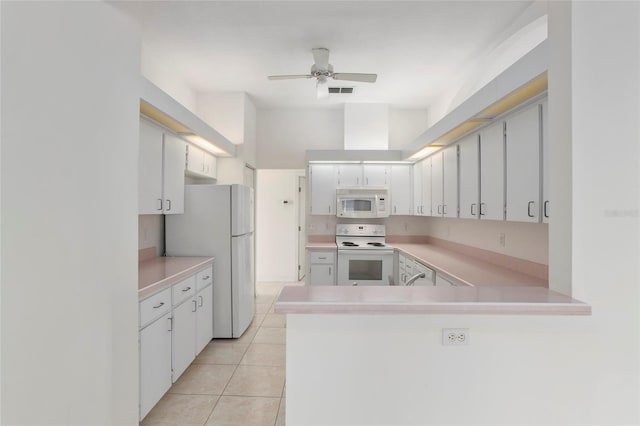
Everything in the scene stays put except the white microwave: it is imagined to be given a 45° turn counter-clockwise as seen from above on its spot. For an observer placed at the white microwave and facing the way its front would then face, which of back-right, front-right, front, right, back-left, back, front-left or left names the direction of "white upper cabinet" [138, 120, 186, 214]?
right

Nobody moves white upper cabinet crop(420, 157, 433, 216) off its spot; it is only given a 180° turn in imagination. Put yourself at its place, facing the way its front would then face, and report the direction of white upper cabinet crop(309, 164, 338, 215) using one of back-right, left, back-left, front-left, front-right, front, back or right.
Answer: back

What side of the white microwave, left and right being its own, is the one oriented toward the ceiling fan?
front

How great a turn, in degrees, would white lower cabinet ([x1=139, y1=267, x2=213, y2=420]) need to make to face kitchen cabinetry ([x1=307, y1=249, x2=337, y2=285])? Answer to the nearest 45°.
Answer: approximately 90° to its left

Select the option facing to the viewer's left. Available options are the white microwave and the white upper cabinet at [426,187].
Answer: the white upper cabinet

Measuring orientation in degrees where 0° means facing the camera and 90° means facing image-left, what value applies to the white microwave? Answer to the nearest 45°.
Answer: approximately 0°

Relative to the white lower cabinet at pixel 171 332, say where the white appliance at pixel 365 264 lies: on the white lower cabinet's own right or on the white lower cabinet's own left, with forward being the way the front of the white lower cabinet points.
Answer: on the white lower cabinet's own left

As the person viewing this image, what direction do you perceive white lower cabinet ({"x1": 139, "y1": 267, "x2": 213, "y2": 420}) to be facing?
facing the viewer and to the right of the viewer

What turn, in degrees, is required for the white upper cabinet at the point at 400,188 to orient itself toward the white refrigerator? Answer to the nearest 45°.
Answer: approximately 45° to its right

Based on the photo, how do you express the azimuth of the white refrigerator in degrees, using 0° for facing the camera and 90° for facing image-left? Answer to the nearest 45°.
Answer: approximately 270°

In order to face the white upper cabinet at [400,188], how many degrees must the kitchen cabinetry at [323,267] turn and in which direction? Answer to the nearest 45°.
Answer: approximately 90° to its left

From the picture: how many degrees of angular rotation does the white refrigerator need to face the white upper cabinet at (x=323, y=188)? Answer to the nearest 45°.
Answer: approximately 45° to its left

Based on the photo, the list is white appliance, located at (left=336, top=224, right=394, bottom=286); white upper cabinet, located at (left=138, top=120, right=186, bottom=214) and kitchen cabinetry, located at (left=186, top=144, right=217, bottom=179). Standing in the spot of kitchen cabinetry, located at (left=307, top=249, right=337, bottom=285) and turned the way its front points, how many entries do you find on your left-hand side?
1
